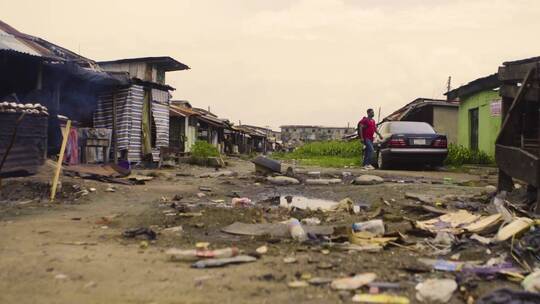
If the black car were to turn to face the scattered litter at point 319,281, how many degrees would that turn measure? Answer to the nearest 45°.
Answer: approximately 180°

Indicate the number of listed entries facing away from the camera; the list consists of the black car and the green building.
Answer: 1

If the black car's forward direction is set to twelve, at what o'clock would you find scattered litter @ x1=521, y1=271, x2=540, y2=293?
The scattered litter is roughly at 6 o'clock from the black car.

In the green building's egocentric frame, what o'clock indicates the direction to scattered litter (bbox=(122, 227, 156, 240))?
The scattered litter is roughly at 11 o'clock from the green building.

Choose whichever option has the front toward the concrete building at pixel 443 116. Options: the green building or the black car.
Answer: the black car

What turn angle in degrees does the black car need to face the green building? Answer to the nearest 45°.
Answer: approximately 45° to its right

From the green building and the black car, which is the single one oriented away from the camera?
the black car

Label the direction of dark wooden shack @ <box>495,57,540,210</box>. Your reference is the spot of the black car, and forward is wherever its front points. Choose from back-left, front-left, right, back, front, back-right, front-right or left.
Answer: back

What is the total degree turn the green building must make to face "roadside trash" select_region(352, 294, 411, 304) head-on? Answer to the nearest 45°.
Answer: approximately 45° to its left

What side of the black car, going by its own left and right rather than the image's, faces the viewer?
back

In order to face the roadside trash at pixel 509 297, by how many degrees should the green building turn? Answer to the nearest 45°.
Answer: approximately 45° to its left
